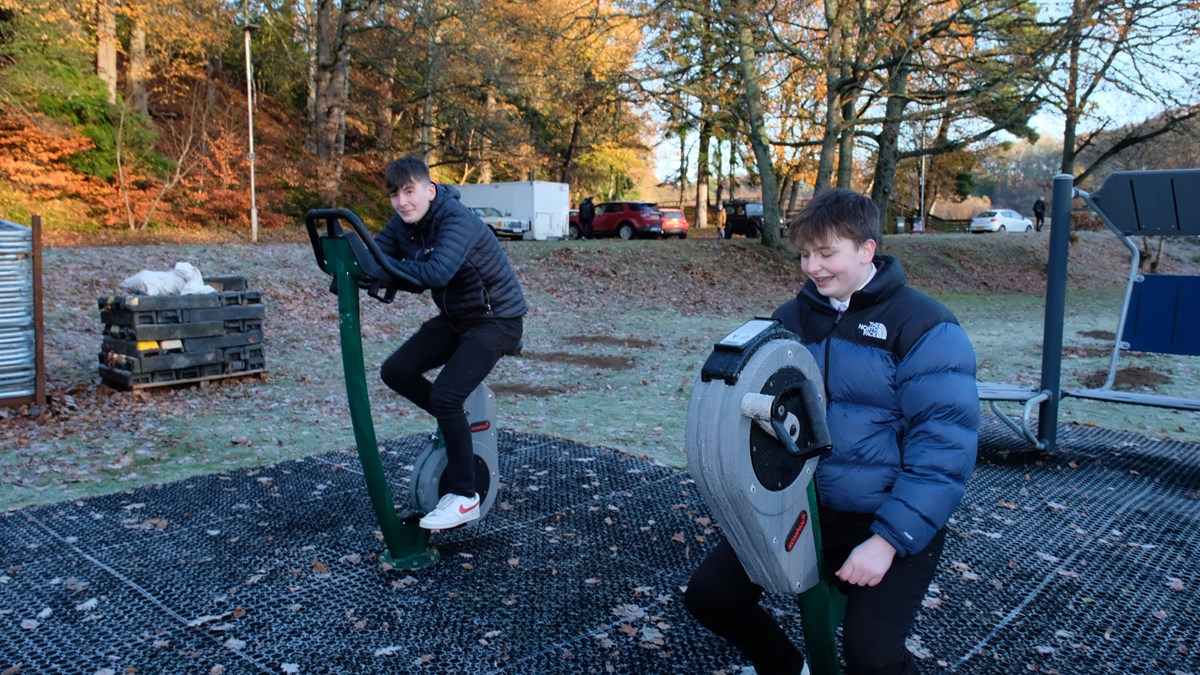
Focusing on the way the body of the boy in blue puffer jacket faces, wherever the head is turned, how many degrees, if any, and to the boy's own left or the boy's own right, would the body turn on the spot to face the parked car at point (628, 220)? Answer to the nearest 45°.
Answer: approximately 135° to the boy's own right

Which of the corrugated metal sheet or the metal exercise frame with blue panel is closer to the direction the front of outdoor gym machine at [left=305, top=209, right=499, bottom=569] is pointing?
the corrugated metal sheet

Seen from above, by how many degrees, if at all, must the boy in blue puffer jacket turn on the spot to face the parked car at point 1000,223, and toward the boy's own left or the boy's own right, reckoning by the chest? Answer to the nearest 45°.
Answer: approximately 135° to the boy's own right

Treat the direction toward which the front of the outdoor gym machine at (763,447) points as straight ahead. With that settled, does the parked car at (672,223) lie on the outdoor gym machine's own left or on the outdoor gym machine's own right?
on the outdoor gym machine's own right

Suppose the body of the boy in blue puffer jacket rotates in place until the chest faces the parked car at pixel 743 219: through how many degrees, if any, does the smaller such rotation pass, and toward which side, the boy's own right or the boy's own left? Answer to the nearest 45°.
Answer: approximately 135° to the boy's own right

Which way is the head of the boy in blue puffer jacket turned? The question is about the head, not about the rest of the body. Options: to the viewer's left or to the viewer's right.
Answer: to the viewer's left

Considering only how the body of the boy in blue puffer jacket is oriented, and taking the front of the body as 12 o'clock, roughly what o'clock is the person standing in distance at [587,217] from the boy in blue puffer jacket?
The person standing in distance is roughly at 4 o'clock from the boy in blue puffer jacket.

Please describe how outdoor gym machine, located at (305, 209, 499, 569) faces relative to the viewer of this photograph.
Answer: facing to the left of the viewer

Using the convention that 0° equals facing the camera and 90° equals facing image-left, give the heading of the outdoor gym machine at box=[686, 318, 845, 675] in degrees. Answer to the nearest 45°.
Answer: approximately 45°

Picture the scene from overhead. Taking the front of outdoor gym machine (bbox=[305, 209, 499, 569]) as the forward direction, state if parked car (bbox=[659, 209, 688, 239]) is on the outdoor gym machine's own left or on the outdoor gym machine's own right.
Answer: on the outdoor gym machine's own right

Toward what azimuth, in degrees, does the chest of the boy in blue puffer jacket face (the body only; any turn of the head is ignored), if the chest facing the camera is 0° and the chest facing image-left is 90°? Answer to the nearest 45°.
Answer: approximately 45°

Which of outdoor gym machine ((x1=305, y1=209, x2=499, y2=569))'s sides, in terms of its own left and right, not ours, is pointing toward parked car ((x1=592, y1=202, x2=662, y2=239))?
right
